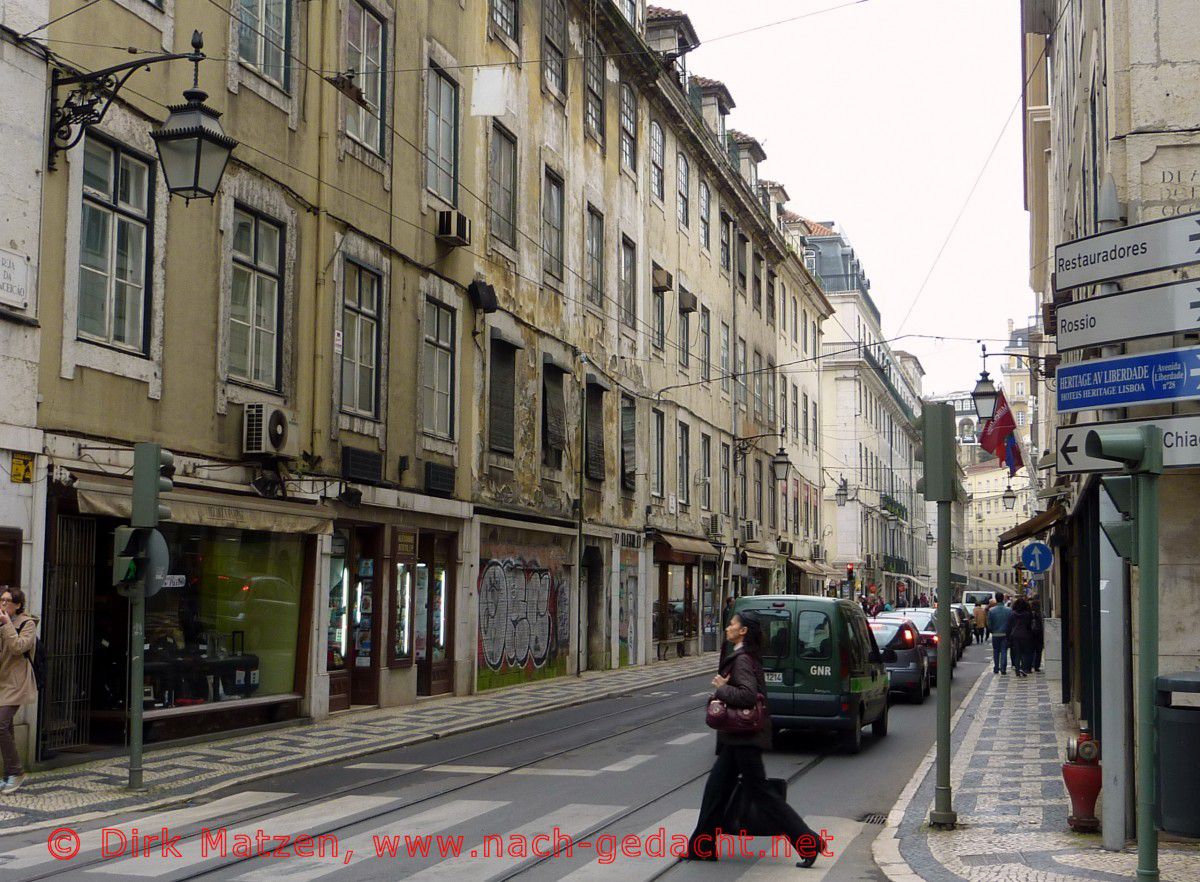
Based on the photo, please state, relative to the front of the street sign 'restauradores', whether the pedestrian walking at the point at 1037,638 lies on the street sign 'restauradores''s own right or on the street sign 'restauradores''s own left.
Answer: on the street sign 'restauradores''s own right

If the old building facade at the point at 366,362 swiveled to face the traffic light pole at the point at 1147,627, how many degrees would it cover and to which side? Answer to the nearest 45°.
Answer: approximately 45° to its right

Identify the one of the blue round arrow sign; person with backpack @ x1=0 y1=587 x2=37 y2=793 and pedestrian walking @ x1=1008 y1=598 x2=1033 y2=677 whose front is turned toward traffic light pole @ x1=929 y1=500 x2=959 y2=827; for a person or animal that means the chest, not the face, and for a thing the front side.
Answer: the blue round arrow sign

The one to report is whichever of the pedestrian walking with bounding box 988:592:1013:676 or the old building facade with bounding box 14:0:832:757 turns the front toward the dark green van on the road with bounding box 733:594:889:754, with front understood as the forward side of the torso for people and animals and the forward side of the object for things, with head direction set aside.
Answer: the old building facade

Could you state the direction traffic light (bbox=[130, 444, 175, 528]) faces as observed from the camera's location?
facing to the right of the viewer

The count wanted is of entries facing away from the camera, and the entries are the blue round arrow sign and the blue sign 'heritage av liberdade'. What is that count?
0

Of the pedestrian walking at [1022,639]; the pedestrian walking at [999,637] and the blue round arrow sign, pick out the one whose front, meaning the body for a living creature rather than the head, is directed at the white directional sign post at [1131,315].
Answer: the blue round arrow sign

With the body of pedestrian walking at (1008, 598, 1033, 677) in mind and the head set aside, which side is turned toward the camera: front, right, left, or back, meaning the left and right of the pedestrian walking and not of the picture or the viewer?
back

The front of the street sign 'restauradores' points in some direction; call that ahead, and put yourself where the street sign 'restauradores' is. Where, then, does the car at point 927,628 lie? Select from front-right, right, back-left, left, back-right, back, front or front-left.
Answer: back-right

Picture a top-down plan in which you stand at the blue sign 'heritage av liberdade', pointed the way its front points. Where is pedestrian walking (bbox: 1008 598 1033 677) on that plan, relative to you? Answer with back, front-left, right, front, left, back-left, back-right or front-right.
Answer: back-right

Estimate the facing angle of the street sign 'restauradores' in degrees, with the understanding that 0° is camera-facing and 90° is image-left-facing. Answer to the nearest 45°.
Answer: approximately 45°

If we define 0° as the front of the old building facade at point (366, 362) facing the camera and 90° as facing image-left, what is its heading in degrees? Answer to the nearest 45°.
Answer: approximately 315°

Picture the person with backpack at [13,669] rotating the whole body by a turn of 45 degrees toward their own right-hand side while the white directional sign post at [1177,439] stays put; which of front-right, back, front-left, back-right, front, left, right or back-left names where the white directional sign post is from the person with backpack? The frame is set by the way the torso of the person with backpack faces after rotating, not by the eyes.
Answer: back-left
